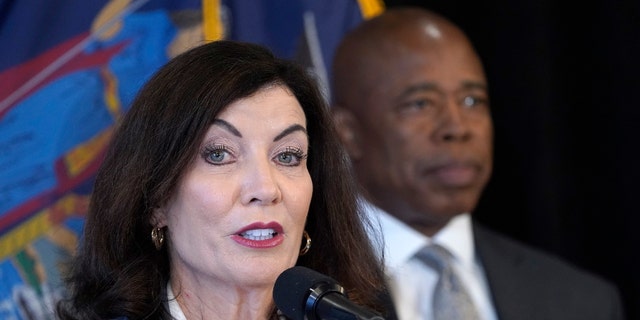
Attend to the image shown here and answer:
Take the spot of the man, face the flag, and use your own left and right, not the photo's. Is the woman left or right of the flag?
left

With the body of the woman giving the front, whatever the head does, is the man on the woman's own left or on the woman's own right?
on the woman's own left

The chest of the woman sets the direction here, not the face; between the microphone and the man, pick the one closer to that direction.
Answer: the microphone

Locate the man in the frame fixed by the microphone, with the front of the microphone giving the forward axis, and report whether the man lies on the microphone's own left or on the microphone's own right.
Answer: on the microphone's own right

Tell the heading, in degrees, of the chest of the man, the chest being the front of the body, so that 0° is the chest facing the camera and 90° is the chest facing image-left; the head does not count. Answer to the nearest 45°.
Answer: approximately 315°

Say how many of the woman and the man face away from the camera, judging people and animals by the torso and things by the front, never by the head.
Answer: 0

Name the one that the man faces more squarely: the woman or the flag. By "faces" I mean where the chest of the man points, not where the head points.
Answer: the woman

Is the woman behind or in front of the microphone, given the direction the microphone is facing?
in front

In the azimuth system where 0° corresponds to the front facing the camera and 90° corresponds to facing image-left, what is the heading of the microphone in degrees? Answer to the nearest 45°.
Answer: approximately 135°

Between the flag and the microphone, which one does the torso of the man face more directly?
the microphone

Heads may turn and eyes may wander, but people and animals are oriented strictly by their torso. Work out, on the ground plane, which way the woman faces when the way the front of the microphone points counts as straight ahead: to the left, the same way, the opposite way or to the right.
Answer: the opposite way

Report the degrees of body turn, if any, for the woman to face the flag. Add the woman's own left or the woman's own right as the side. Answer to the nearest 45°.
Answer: approximately 180°
